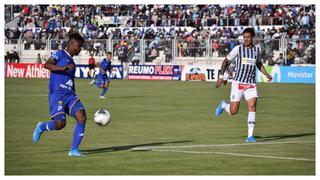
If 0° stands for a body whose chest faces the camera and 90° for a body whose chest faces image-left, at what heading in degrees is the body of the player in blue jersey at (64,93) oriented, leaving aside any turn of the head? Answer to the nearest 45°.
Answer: approximately 315°

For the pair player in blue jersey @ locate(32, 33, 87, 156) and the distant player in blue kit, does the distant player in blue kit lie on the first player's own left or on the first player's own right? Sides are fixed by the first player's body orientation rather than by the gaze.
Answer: on the first player's own left

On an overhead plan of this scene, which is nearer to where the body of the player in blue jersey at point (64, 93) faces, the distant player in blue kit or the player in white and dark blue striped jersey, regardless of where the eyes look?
the player in white and dark blue striped jersey

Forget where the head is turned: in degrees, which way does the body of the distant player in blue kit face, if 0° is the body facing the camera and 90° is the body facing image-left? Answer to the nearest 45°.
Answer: approximately 315°

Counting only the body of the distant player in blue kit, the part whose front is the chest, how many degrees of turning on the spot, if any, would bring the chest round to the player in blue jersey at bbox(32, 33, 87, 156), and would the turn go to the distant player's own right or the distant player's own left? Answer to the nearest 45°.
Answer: approximately 45° to the distant player's own right
